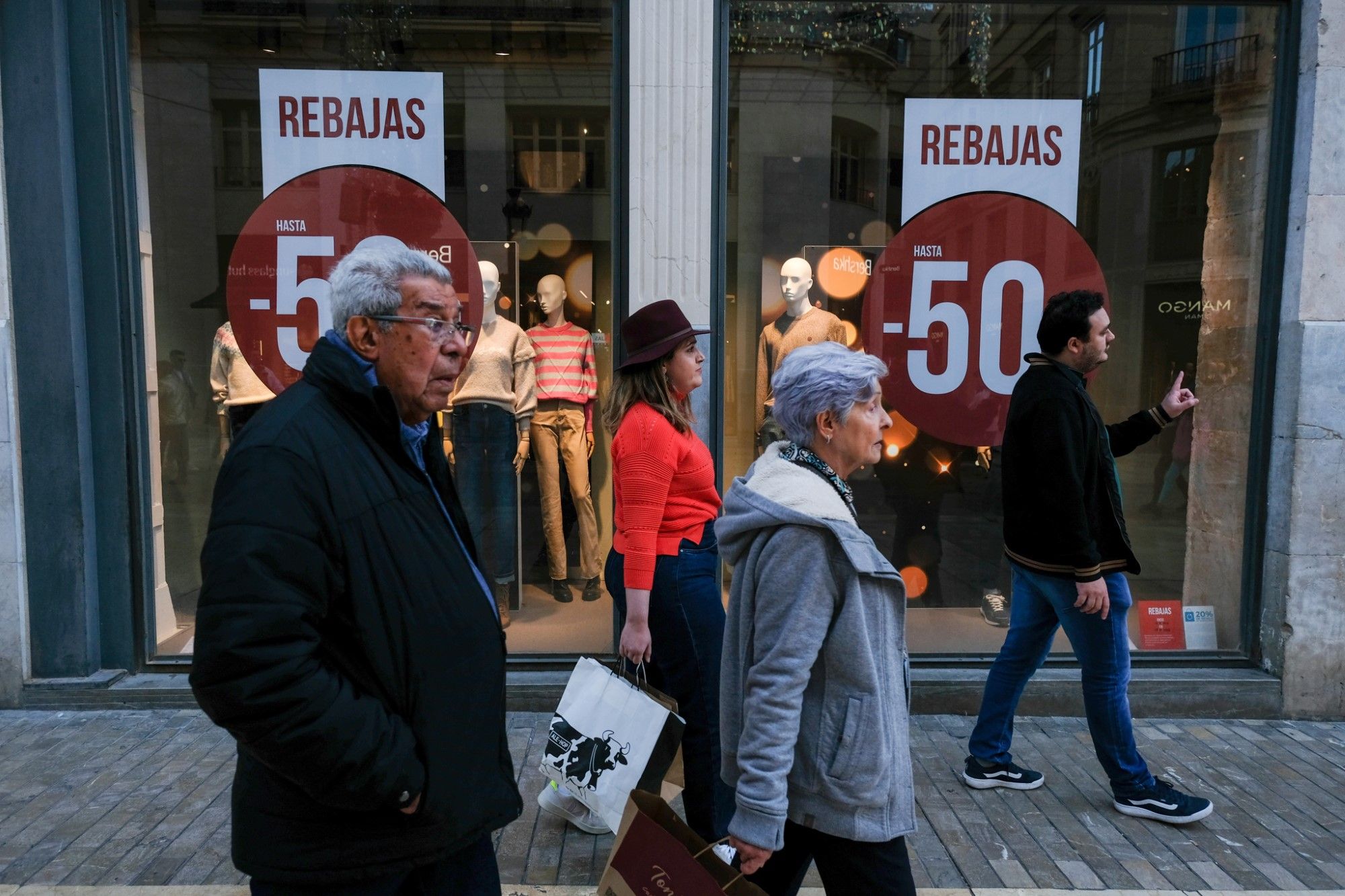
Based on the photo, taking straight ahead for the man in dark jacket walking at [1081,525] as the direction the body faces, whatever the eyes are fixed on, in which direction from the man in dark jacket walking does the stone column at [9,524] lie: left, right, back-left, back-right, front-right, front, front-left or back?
back

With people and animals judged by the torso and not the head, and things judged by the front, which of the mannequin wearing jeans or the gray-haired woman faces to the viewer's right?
the gray-haired woman

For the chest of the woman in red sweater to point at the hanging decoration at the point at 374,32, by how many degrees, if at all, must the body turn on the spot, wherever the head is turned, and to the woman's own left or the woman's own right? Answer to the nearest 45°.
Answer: approximately 135° to the woman's own left

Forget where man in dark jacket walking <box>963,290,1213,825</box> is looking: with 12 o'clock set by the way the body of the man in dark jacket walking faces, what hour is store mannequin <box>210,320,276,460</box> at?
The store mannequin is roughly at 6 o'clock from the man in dark jacket walking.

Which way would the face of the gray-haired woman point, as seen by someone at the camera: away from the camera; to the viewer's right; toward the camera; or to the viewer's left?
to the viewer's right

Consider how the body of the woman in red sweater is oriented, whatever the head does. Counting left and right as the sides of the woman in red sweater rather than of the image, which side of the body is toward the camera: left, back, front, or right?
right

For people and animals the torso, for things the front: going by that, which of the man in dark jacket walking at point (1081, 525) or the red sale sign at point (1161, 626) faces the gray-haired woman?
the red sale sign

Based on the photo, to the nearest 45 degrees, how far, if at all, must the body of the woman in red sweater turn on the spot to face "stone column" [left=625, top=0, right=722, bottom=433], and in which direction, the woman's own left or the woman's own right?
approximately 90° to the woman's own left

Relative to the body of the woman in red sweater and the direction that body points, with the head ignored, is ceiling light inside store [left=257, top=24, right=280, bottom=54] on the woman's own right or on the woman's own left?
on the woman's own left

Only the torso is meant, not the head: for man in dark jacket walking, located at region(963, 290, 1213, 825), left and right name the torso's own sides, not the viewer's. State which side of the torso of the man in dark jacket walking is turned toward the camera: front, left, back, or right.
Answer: right

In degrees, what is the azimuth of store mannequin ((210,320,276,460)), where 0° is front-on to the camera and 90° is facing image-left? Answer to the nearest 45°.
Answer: approximately 315°

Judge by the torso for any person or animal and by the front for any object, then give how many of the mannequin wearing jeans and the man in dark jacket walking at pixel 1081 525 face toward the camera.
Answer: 1

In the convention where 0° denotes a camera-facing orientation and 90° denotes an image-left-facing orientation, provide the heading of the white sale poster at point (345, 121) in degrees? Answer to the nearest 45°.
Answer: approximately 0°

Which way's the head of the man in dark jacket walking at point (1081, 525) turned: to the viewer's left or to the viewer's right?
to the viewer's right
